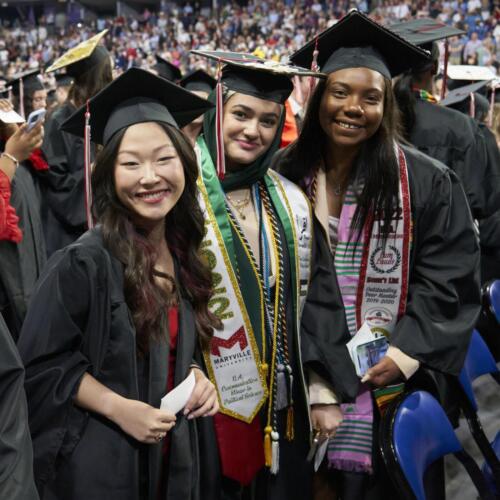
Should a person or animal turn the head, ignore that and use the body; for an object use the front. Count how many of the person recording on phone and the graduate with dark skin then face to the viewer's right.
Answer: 1

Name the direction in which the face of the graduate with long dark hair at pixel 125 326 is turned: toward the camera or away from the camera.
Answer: toward the camera

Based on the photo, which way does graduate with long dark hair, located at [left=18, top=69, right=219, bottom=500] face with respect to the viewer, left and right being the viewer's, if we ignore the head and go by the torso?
facing the viewer and to the right of the viewer

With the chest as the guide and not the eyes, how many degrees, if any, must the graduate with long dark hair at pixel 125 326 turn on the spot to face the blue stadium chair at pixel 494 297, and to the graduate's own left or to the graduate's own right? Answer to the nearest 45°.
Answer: approximately 90° to the graduate's own left

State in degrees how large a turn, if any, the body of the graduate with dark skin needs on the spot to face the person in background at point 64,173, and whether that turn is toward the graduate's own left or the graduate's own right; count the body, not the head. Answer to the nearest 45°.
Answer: approximately 90° to the graduate's own right

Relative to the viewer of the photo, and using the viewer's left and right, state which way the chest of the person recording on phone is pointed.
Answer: facing to the right of the viewer

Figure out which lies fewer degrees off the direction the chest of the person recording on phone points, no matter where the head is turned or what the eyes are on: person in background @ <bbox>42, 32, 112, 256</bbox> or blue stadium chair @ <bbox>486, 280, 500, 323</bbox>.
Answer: the blue stadium chair

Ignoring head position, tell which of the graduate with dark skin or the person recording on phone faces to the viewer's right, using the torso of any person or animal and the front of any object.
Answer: the person recording on phone

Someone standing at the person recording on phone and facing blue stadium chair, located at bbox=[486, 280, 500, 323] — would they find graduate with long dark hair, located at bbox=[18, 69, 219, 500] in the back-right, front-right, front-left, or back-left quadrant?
front-right

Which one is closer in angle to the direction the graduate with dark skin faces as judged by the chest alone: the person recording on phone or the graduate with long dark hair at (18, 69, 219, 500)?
the graduate with long dark hair

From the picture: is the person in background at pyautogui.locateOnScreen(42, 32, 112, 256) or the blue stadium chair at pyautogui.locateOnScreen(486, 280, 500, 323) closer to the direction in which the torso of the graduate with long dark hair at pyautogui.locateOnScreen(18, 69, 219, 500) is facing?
the blue stadium chair

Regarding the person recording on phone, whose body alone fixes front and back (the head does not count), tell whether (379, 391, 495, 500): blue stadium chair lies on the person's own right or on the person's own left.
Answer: on the person's own right

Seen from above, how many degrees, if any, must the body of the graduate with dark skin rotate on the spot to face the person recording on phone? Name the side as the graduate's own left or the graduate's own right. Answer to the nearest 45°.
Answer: approximately 45° to the graduate's own right
